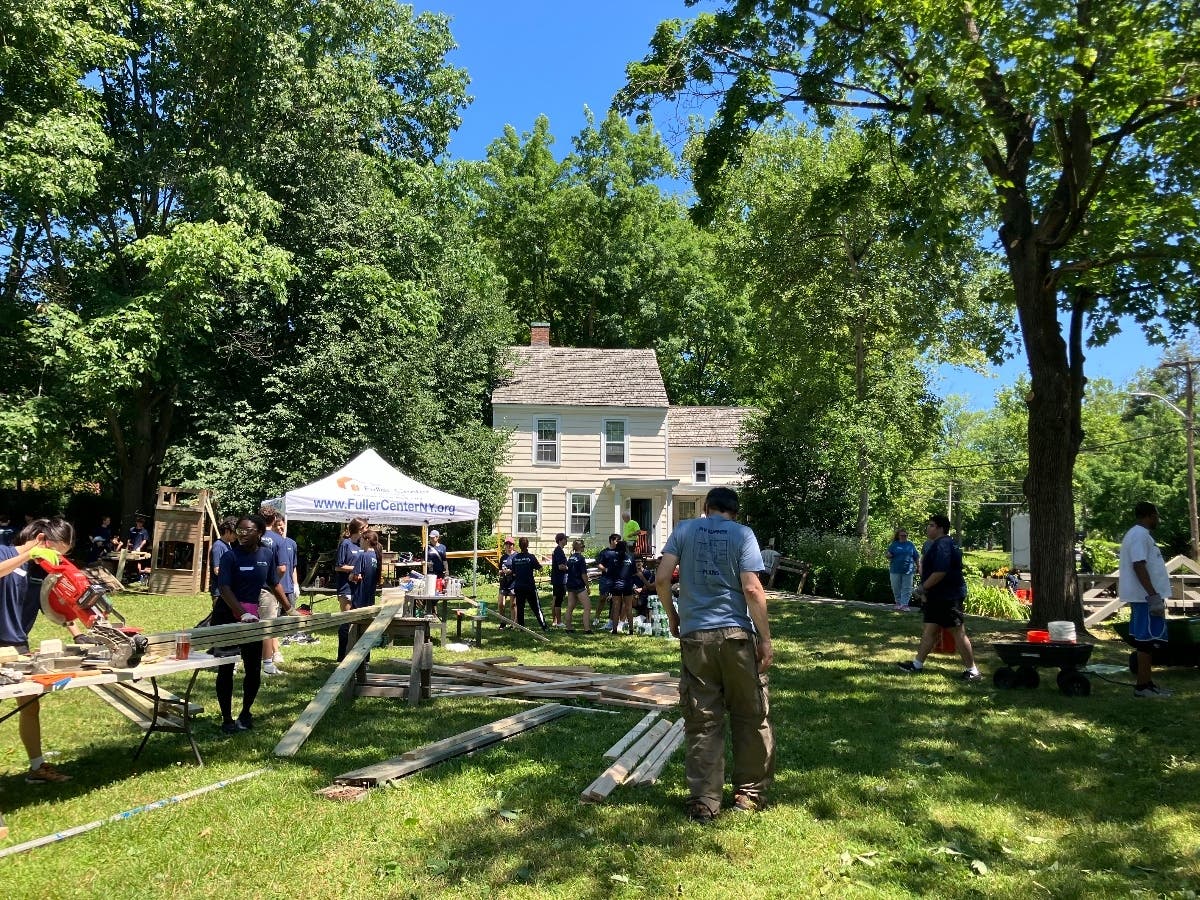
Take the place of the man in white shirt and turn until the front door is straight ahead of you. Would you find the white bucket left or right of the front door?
left

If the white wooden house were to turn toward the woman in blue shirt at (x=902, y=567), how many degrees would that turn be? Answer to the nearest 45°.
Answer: approximately 45° to its left

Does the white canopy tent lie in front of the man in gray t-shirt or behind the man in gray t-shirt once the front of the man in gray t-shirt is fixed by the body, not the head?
in front

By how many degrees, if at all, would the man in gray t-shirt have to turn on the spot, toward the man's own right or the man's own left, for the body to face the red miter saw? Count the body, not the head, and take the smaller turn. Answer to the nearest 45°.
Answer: approximately 90° to the man's own left

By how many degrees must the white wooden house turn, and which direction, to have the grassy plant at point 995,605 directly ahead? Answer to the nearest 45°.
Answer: approximately 45° to its left

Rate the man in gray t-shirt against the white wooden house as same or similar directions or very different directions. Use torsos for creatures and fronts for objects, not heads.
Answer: very different directions

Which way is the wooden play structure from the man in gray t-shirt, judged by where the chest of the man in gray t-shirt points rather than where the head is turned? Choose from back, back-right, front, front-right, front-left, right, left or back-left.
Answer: front-left

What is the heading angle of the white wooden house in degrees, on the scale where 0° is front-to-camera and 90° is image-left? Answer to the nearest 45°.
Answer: approximately 0°

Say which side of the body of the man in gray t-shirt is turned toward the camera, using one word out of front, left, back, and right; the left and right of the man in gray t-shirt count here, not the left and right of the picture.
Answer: back

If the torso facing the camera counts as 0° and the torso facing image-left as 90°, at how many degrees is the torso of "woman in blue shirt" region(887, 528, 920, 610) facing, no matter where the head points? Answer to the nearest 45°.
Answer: approximately 0°

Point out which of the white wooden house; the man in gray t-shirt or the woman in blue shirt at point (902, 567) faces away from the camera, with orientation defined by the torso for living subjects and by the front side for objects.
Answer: the man in gray t-shirt

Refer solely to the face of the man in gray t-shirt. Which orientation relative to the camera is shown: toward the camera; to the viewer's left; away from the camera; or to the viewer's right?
away from the camera
